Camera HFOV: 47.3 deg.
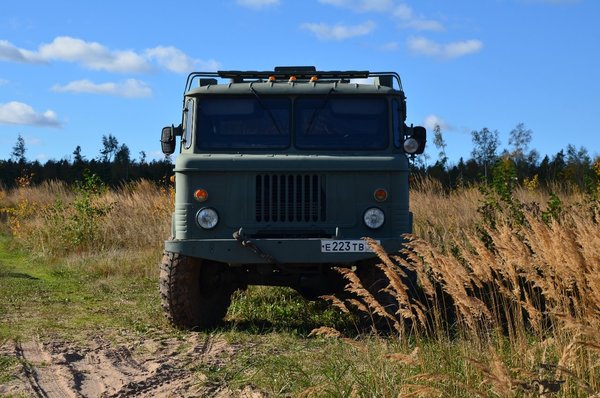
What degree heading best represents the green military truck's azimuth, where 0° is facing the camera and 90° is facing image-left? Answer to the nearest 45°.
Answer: approximately 0°
